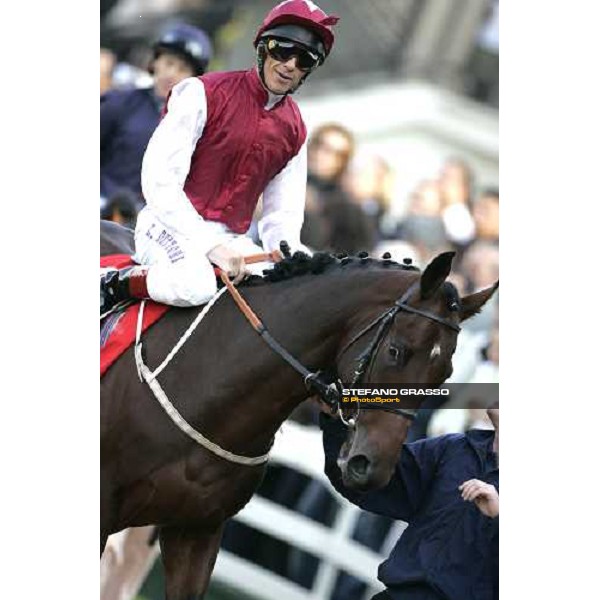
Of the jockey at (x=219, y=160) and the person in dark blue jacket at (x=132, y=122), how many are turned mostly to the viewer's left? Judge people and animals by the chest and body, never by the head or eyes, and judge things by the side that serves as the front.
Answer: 0

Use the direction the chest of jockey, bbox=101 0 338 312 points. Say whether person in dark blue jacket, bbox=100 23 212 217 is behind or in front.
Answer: behind

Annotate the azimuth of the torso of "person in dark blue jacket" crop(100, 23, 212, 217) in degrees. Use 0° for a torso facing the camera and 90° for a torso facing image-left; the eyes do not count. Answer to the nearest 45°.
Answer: approximately 315°

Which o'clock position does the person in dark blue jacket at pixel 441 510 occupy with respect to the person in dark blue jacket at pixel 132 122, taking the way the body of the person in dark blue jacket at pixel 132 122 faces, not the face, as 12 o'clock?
the person in dark blue jacket at pixel 441 510 is roughly at 12 o'clock from the person in dark blue jacket at pixel 132 122.

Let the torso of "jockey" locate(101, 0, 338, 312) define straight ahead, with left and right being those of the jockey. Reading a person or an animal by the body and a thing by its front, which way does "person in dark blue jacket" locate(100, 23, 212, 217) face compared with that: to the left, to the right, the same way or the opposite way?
the same way

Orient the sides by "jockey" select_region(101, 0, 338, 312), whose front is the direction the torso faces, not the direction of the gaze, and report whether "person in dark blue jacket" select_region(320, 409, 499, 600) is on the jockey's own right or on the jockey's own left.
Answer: on the jockey's own left

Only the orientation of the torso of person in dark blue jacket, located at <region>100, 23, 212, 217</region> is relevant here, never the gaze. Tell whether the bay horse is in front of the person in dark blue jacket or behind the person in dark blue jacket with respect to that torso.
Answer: in front

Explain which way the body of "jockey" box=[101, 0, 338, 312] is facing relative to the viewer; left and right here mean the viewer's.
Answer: facing the viewer and to the right of the viewer
